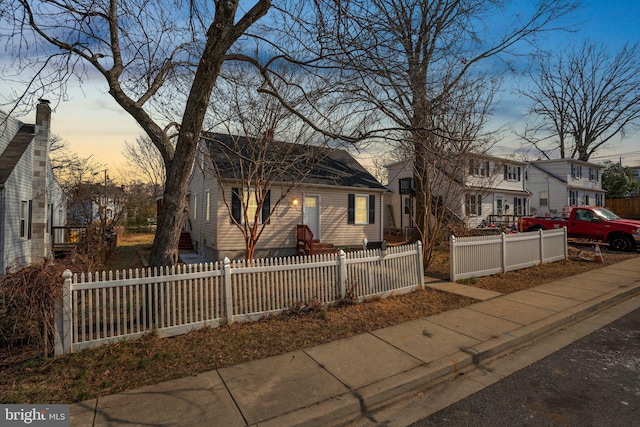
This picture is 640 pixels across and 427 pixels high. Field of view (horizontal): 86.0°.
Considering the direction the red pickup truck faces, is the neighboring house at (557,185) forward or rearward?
rearward

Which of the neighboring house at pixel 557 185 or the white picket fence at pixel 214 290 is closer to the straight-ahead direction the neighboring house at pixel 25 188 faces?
the white picket fence

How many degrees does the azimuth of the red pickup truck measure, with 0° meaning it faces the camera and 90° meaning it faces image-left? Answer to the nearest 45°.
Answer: approximately 315°

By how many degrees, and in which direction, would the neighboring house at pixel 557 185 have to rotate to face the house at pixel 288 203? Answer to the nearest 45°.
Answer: approximately 45° to its right

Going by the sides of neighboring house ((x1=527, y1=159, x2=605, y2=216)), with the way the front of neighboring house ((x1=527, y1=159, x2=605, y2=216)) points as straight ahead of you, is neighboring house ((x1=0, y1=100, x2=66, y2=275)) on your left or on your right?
on your right

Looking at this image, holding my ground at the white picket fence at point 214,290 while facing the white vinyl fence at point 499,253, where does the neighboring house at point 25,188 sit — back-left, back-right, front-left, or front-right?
back-left

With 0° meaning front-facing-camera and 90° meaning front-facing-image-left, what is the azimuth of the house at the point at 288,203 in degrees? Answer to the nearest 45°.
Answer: approximately 315°
